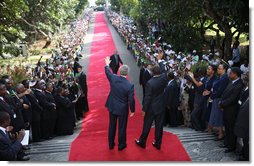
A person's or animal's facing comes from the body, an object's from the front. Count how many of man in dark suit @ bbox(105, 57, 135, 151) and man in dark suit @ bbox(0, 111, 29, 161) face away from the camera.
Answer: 1

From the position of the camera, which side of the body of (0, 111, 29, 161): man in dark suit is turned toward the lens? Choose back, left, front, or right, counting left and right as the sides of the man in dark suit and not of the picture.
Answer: right

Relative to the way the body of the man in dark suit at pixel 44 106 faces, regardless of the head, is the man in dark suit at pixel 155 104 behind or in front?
in front

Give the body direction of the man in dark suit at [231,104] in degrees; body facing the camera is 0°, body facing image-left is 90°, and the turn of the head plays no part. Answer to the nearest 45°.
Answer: approximately 90°

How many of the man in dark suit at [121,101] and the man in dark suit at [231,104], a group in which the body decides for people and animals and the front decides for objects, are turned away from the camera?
1

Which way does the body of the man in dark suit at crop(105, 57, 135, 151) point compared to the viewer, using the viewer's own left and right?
facing away from the viewer

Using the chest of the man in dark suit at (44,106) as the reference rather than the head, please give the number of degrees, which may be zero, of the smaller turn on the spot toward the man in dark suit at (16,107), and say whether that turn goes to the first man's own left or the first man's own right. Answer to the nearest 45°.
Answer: approximately 135° to the first man's own right

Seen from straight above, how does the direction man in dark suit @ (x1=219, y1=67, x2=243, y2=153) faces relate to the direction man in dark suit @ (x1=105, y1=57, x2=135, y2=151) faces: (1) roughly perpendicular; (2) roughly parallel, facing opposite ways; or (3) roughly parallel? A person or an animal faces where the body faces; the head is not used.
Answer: roughly perpendicular

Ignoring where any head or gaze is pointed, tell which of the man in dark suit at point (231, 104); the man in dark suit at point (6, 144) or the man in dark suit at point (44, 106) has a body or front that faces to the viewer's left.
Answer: the man in dark suit at point (231, 104)

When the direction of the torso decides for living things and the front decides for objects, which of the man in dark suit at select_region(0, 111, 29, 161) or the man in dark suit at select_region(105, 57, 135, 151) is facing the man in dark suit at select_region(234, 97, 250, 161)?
the man in dark suit at select_region(0, 111, 29, 161)

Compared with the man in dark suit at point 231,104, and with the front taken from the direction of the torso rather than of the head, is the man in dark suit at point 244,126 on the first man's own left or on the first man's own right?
on the first man's own left

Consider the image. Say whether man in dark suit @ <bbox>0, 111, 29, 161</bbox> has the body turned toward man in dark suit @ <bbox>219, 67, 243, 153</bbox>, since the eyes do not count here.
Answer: yes

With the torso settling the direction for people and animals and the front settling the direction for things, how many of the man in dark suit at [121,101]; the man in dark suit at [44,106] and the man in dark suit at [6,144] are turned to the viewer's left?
0

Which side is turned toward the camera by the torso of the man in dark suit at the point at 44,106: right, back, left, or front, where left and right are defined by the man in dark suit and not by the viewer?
right

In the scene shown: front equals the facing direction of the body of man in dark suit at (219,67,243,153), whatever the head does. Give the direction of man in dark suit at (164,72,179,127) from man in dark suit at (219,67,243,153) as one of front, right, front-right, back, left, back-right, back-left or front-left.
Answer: front-right

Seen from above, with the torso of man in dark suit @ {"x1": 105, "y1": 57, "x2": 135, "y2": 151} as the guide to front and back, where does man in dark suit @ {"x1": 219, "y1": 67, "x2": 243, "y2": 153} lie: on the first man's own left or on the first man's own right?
on the first man's own right
